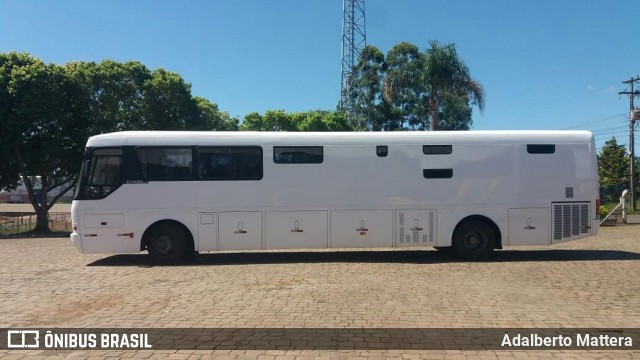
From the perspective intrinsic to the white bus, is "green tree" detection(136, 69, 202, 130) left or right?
on its right

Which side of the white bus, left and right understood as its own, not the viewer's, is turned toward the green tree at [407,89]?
right

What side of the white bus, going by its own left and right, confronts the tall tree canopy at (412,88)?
right

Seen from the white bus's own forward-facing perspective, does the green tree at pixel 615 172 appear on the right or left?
on its right

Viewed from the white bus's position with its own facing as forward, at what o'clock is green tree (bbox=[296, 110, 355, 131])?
The green tree is roughly at 3 o'clock from the white bus.

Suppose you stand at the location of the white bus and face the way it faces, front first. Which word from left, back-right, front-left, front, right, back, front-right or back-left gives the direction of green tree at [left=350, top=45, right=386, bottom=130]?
right

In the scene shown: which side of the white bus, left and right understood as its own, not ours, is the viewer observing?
left

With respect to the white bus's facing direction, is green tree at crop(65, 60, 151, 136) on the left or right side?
on its right
